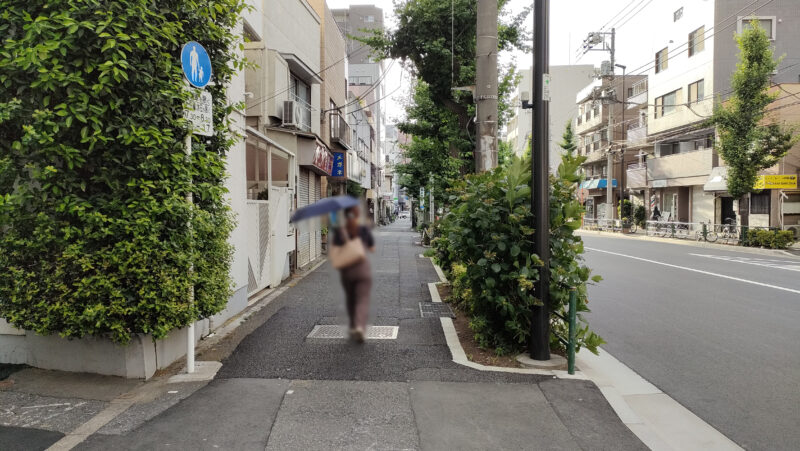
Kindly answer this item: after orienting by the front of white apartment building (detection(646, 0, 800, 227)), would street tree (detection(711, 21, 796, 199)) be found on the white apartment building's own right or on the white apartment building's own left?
on the white apartment building's own left

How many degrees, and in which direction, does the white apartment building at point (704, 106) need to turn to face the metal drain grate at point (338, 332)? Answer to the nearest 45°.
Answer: approximately 45° to its left

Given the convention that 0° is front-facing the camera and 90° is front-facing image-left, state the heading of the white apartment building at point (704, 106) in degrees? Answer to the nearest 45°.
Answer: approximately 45°

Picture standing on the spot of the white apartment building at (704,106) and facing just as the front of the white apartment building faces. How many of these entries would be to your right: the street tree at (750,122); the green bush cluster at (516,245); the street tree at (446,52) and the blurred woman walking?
0

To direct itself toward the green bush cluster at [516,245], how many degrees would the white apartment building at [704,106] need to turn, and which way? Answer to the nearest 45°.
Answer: approximately 45° to its left

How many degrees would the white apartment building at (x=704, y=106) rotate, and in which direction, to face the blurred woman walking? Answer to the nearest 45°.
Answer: approximately 45° to its left

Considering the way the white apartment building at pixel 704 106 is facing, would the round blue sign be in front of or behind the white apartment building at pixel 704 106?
in front

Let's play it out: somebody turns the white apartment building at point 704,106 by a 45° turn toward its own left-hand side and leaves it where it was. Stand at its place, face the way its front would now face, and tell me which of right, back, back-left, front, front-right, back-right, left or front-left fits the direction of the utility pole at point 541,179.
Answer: front

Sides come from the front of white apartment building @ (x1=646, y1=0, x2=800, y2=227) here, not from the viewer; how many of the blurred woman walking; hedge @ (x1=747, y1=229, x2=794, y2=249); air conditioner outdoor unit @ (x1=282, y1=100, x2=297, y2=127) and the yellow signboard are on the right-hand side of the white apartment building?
0
